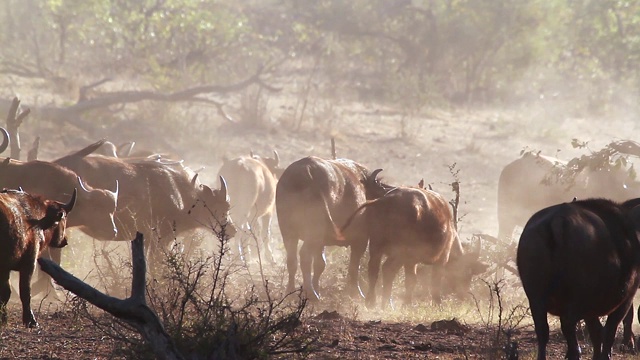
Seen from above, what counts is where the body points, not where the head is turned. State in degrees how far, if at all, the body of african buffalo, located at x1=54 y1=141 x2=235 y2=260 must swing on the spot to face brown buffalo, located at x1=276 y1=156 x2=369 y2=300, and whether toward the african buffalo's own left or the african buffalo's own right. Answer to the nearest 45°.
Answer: approximately 45° to the african buffalo's own right

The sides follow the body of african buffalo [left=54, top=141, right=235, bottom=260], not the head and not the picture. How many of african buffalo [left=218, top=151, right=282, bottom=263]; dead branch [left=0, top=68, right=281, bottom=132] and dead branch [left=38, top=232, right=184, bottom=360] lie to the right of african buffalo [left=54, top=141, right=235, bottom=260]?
1

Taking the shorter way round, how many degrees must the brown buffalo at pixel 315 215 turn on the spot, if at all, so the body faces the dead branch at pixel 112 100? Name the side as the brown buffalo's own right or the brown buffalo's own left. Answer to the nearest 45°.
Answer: approximately 90° to the brown buffalo's own left

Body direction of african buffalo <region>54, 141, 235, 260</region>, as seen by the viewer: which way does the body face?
to the viewer's right

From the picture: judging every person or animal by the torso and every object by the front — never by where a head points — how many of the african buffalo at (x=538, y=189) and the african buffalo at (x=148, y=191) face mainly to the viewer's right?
2

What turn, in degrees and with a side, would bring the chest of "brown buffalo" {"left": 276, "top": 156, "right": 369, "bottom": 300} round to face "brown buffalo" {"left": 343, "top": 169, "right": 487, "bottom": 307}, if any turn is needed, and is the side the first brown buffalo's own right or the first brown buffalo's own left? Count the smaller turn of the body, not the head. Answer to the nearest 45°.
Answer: approximately 90° to the first brown buffalo's own right

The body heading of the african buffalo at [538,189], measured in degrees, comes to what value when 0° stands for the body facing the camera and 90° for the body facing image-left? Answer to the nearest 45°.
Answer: approximately 270°

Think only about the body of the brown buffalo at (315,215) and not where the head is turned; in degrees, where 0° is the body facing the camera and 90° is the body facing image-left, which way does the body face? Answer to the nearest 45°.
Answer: approximately 225°
